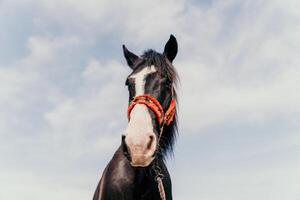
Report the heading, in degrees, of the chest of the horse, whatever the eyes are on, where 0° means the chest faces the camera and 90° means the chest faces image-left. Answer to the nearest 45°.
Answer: approximately 0°
